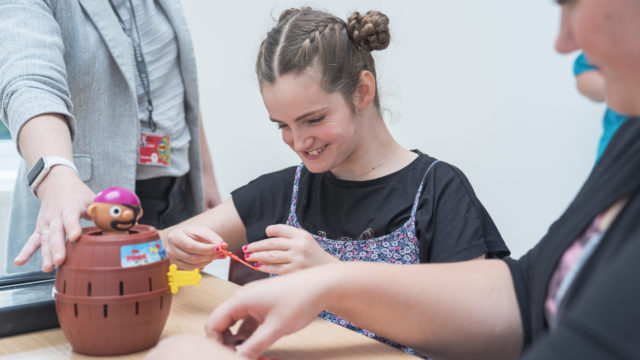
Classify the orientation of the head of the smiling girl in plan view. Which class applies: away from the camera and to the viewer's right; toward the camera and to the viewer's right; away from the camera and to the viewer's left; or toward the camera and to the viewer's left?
toward the camera and to the viewer's left

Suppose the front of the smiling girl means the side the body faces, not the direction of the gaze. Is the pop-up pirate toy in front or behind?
in front

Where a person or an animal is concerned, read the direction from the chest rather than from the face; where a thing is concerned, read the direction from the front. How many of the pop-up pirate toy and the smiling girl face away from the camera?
0

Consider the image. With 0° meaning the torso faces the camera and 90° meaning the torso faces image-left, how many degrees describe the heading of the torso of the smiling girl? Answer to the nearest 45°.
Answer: approximately 45°

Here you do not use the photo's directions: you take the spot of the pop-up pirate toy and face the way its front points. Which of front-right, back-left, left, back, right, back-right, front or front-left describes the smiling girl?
left
